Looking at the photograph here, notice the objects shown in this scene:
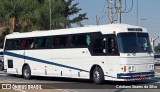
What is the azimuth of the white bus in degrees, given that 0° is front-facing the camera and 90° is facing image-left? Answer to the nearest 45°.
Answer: approximately 315°
